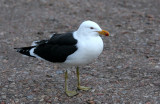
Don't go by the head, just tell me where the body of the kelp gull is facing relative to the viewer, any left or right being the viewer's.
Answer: facing to the right of the viewer
